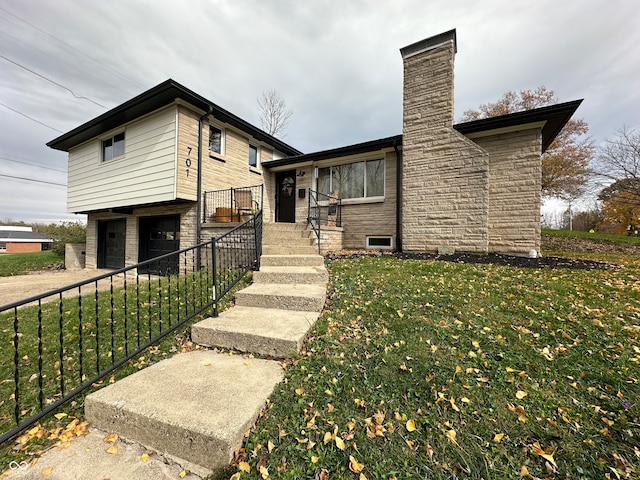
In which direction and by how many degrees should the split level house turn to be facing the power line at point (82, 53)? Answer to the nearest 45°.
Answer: approximately 90° to its right

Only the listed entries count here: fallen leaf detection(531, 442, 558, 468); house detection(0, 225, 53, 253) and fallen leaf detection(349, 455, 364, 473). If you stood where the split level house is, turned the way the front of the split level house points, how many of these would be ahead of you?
2

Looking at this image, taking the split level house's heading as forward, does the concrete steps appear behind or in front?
in front

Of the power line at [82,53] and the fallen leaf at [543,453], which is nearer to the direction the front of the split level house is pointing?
the fallen leaf

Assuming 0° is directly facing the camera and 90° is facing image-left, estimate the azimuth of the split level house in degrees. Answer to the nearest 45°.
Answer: approximately 0°

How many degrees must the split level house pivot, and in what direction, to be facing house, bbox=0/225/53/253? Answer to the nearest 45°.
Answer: approximately 135° to its right

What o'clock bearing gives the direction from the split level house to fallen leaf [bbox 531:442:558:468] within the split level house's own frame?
The fallen leaf is roughly at 12 o'clock from the split level house.

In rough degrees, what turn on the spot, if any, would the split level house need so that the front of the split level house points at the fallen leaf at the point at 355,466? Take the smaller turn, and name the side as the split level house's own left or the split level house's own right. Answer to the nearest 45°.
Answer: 0° — it already faces it

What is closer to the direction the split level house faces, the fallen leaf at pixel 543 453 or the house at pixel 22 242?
the fallen leaf

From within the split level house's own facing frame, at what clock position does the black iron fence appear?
The black iron fence is roughly at 1 o'clock from the split level house.
